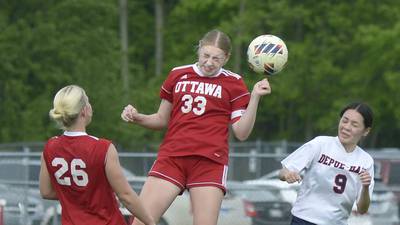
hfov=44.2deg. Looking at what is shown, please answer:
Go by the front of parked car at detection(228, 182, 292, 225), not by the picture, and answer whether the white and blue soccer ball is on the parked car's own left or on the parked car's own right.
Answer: on the parked car's own left
